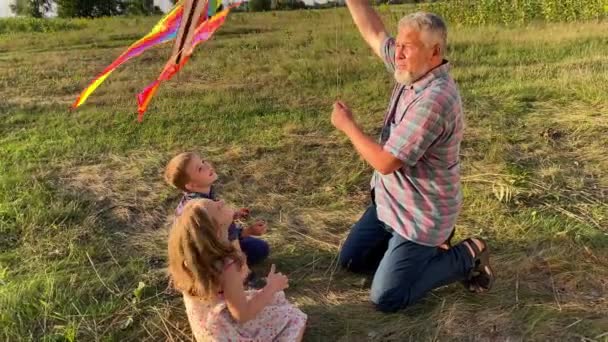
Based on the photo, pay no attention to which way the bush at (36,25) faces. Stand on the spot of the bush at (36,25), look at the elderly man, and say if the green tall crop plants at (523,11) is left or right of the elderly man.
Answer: left

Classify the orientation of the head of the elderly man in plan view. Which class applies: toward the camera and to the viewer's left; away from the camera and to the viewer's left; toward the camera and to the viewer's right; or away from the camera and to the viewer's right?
toward the camera and to the viewer's left

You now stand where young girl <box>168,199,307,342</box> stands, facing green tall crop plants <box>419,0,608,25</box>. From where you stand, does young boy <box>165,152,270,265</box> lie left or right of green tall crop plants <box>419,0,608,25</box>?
left

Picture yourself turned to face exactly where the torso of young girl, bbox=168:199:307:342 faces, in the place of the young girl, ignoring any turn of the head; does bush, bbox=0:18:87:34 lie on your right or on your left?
on your left
